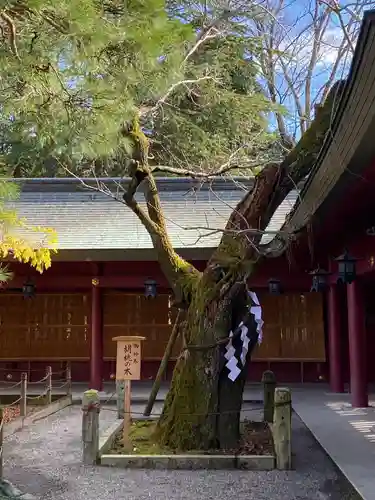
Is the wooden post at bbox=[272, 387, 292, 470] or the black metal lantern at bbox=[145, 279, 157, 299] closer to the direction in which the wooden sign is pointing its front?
the wooden post

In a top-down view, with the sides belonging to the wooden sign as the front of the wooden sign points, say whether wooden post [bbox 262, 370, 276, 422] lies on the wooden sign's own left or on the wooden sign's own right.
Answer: on the wooden sign's own left

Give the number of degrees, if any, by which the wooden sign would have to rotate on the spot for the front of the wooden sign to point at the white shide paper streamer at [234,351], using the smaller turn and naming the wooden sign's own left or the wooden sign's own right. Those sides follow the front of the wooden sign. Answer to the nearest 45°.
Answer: approximately 45° to the wooden sign's own left

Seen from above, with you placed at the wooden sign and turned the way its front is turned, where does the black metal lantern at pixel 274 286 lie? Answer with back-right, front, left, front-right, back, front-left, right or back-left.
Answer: back-left

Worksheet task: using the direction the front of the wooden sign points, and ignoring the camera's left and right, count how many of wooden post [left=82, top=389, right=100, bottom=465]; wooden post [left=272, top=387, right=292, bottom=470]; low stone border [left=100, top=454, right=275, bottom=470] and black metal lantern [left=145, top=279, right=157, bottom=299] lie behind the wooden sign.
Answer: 1

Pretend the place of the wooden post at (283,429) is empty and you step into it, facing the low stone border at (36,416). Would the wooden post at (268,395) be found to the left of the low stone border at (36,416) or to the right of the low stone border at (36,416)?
right

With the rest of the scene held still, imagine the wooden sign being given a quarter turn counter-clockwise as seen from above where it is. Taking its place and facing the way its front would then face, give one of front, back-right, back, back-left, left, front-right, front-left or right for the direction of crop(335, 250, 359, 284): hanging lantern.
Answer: front

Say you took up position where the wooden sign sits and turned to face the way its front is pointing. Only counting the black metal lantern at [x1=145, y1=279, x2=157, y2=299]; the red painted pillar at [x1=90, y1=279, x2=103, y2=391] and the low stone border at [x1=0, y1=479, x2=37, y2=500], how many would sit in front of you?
1

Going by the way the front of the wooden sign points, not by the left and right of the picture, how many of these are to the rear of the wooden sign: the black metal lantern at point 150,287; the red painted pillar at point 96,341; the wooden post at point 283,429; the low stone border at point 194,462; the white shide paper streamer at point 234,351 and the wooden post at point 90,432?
2

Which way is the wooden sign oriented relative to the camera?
toward the camera

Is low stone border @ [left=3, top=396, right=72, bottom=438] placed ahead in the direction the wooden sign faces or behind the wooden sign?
behind

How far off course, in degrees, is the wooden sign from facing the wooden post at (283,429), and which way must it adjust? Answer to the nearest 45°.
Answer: approximately 45° to its left

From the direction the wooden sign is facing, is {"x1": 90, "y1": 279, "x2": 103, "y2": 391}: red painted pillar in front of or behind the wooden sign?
behind

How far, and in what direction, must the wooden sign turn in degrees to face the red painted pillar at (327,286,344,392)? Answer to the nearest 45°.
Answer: approximately 135° to its left

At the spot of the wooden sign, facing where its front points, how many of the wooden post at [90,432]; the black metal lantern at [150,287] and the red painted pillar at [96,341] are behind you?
2

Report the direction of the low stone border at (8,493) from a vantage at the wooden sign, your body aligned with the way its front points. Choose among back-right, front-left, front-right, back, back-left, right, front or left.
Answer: front
